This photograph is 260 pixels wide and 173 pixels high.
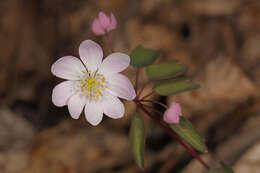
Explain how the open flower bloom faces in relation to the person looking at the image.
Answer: facing the viewer
